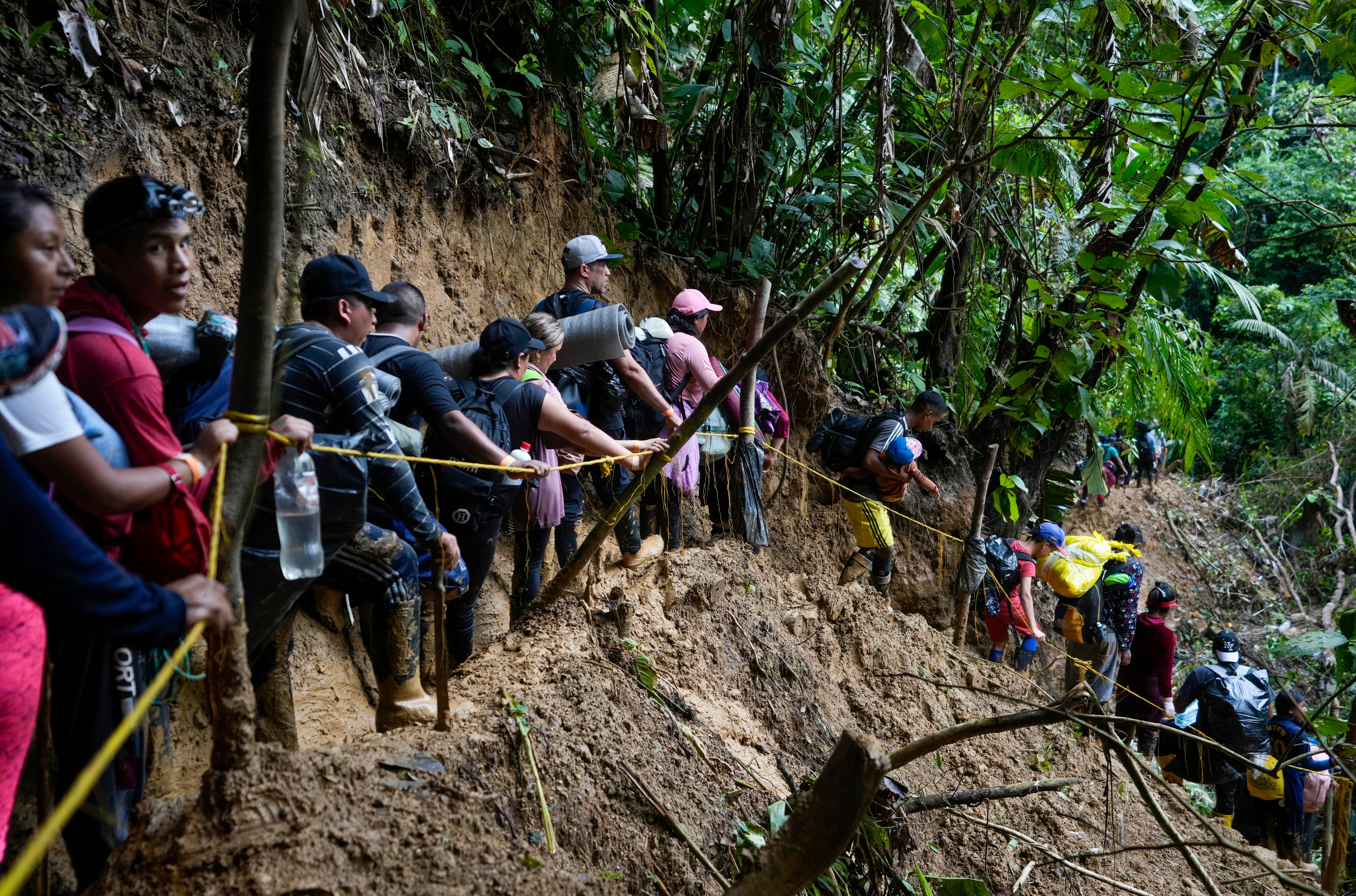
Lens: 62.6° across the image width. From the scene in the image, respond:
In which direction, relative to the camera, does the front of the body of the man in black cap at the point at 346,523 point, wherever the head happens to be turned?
to the viewer's right

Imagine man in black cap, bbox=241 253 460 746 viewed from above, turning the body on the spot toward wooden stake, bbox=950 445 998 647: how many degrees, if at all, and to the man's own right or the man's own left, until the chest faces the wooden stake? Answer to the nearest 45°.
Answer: approximately 45° to the man's own left

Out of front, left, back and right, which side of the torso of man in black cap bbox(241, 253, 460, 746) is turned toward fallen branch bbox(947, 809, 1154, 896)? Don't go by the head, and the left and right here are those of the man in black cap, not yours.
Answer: front

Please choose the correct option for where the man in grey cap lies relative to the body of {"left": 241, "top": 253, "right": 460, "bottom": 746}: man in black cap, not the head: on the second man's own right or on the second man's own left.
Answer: on the second man's own left

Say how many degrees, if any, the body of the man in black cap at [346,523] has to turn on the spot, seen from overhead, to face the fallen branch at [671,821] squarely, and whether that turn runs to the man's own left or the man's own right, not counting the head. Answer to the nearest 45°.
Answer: approximately 45° to the man's own right
